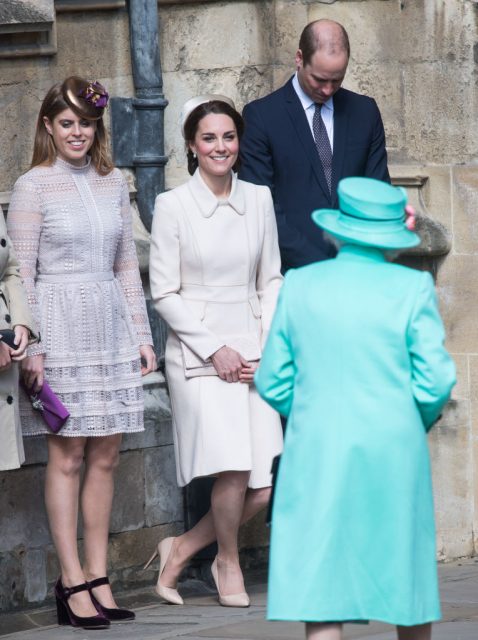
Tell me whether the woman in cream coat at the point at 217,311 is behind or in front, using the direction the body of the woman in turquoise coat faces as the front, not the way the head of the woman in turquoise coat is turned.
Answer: in front

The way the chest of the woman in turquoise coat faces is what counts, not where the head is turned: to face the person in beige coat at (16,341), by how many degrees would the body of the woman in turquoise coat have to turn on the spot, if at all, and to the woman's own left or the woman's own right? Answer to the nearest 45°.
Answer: approximately 45° to the woman's own left

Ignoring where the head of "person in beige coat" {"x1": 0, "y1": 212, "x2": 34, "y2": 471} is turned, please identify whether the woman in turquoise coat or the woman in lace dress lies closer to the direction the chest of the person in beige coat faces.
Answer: the woman in turquoise coat

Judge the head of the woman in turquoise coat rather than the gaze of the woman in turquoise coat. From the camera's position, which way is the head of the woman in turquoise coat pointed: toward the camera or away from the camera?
away from the camera

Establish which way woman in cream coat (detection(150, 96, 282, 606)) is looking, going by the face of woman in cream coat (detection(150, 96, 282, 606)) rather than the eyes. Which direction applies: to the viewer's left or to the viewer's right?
to the viewer's right

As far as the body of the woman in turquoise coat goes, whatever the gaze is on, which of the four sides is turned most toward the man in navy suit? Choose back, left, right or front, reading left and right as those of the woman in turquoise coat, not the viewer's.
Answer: front

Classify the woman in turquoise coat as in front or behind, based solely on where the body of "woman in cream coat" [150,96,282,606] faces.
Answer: in front

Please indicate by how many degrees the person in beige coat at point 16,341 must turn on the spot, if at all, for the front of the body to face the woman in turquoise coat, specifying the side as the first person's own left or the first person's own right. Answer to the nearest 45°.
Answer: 0° — they already face them

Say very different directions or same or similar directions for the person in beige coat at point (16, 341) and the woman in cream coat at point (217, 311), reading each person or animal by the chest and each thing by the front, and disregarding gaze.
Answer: same or similar directions

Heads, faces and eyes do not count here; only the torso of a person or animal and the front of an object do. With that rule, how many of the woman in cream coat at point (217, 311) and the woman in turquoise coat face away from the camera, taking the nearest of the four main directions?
1

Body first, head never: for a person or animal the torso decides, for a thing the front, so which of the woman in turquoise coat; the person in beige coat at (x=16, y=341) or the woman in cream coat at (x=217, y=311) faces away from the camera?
the woman in turquoise coat

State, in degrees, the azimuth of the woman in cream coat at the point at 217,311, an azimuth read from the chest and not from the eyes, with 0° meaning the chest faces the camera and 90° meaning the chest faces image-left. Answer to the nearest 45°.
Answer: approximately 315°

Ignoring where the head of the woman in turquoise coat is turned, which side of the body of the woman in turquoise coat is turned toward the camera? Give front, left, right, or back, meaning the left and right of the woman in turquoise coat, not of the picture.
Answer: back

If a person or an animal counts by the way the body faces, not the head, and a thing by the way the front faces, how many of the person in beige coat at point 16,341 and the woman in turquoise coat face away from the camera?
1

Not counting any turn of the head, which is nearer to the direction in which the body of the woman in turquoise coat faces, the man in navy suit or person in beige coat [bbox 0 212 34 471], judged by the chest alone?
the man in navy suit

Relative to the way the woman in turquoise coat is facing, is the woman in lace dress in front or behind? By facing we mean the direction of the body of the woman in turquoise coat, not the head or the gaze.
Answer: in front

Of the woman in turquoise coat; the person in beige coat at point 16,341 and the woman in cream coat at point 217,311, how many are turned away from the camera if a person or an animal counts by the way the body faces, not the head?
1
